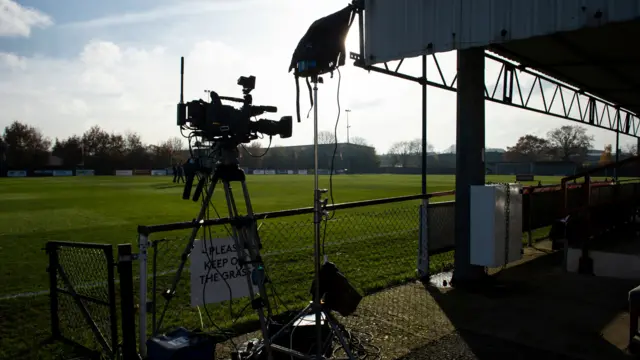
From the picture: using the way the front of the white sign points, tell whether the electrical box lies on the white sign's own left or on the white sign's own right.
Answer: on the white sign's own left

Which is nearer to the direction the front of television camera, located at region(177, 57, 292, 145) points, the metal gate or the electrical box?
the electrical box

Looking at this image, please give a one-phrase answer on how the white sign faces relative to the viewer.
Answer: facing the viewer and to the right of the viewer

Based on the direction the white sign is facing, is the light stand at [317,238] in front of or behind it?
in front

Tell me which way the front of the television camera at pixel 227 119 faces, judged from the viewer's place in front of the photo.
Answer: facing to the right of the viewer
